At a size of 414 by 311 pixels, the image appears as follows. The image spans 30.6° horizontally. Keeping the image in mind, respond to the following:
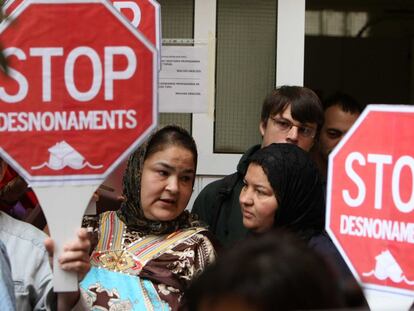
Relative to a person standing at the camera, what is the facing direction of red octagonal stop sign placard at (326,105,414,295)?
facing the viewer

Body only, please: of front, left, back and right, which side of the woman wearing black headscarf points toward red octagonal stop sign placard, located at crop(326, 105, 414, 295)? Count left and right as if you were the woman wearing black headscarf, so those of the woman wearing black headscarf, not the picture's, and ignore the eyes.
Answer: left

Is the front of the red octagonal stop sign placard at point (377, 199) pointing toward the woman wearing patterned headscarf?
no

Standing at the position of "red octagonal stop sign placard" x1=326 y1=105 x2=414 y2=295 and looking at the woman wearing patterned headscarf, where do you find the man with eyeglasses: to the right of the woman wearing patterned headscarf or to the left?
right

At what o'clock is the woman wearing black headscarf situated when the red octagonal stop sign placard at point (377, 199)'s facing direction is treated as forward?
The woman wearing black headscarf is roughly at 5 o'clock from the red octagonal stop sign placard.

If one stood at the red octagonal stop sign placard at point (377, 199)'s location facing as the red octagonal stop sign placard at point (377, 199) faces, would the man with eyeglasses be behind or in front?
behind

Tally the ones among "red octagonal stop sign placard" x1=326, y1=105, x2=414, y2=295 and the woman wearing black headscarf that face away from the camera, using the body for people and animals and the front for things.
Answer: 0

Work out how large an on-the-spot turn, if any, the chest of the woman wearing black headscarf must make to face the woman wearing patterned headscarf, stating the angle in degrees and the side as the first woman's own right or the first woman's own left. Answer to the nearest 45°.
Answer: approximately 45° to the first woman's own right

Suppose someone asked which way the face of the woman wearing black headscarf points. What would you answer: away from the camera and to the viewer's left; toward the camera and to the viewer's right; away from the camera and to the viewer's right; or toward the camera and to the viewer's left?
toward the camera and to the viewer's left

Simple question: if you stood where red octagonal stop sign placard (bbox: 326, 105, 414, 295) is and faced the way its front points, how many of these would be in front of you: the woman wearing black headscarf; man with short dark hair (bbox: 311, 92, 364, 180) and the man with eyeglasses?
0

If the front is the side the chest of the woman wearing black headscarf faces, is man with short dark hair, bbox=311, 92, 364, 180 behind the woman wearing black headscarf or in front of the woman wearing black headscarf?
behind

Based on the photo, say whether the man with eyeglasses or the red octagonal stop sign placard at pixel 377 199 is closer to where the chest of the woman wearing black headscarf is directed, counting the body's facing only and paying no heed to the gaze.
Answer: the red octagonal stop sign placard

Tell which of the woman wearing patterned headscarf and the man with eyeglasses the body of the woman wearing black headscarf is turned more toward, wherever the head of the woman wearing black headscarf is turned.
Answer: the woman wearing patterned headscarf

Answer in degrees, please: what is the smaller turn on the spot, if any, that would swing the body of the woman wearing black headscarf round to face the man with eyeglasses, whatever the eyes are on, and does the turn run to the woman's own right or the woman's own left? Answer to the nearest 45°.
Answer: approximately 135° to the woman's own right

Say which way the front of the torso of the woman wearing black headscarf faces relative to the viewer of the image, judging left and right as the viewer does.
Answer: facing the viewer and to the left of the viewer
